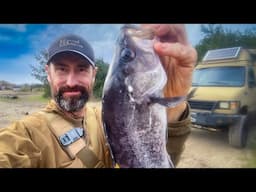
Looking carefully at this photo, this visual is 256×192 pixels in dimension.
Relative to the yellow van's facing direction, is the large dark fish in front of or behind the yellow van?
in front

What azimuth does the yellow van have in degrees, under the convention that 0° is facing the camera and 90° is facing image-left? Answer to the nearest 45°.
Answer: approximately 45°
